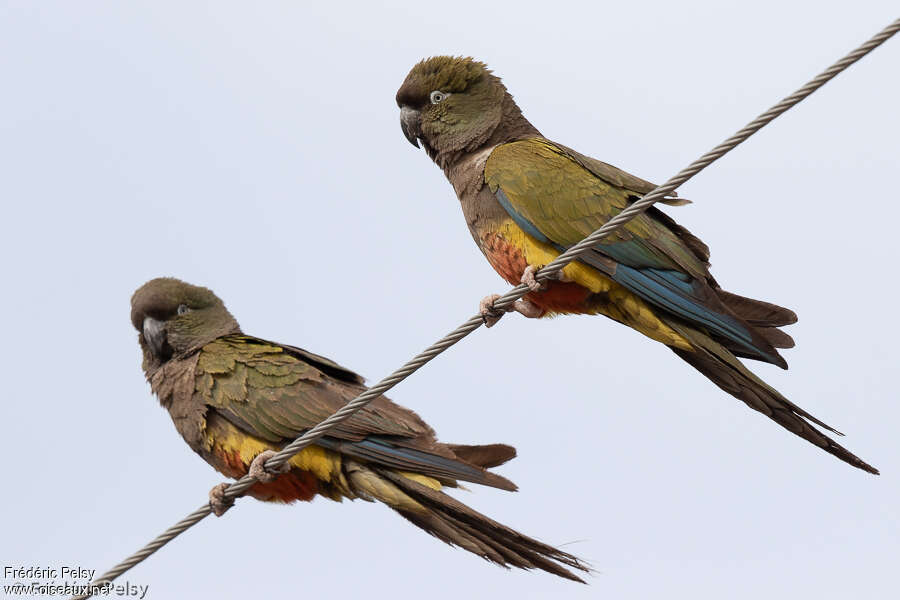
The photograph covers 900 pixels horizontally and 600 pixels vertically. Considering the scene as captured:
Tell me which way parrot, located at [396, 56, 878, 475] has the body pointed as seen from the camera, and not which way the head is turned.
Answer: to the viewer's left

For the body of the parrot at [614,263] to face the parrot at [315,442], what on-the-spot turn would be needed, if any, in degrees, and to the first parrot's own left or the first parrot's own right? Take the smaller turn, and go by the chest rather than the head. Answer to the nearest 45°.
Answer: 0° — it already faces it
